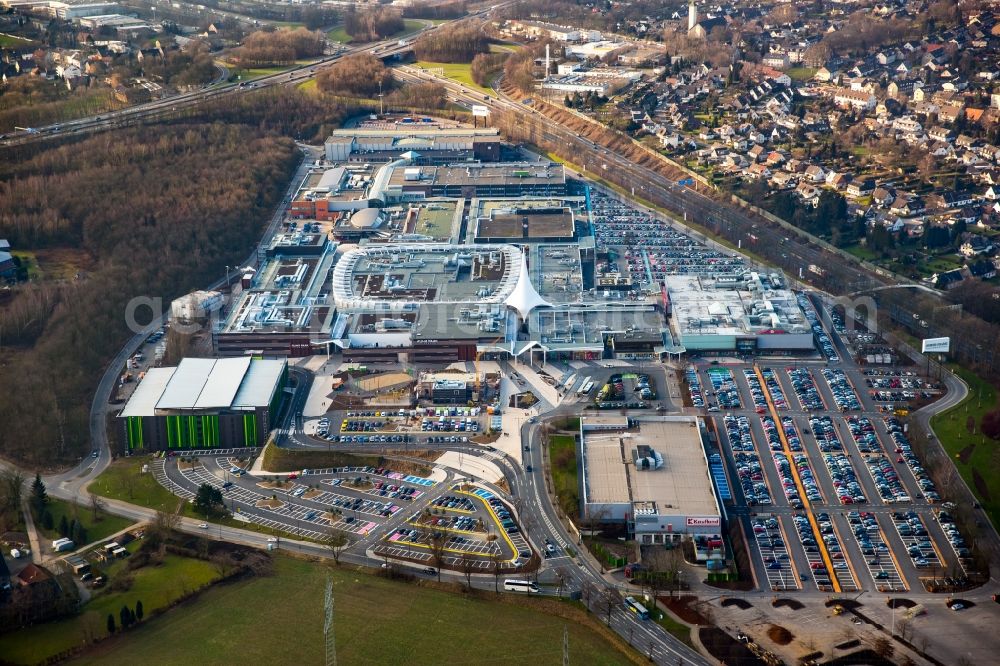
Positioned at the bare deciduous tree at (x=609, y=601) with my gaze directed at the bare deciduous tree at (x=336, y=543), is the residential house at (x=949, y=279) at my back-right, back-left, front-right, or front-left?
back-right

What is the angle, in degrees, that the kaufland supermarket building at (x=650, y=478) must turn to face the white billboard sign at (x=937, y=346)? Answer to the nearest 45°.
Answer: approximately 135° to its left

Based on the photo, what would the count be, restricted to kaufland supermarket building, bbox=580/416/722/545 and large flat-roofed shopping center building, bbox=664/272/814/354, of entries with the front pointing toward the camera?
2

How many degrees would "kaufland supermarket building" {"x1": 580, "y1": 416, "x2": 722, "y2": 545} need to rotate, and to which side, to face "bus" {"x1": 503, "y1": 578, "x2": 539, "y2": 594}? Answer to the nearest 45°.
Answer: approximately 45° to its right

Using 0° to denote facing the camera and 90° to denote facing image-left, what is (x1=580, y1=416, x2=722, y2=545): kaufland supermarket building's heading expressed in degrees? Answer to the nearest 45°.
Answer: approximately 0°

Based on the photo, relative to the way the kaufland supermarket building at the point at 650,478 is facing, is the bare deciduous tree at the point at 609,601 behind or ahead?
ahead

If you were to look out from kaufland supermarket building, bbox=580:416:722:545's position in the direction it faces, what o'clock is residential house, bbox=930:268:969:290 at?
The residential house is roughly at 7 o'clock from the kaufland supermarket building.

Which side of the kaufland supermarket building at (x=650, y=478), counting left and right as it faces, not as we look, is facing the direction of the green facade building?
right

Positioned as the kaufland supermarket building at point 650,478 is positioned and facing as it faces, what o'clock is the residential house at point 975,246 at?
The residential house is roughly at 7 o'clock from the kaufland supermarket building.

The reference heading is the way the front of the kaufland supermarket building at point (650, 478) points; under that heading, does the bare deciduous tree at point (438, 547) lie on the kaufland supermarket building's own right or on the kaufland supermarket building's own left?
on the kaufland supermarket building's own right

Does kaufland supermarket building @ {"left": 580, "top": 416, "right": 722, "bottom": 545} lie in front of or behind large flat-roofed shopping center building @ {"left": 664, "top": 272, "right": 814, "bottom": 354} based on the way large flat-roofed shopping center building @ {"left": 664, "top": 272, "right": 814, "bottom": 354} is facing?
in front

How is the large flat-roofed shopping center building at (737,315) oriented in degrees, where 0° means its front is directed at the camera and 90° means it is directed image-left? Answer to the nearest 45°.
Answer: approximately 0°

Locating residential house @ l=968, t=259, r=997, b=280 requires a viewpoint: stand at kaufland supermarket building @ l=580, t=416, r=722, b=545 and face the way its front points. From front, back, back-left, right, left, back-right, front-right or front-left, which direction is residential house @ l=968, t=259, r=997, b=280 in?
back-left

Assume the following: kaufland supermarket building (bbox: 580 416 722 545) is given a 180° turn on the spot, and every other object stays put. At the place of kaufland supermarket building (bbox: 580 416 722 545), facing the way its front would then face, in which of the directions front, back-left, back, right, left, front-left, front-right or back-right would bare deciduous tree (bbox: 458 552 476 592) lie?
back-left

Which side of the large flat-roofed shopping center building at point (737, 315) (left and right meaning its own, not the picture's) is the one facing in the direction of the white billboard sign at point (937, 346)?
left
